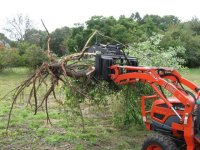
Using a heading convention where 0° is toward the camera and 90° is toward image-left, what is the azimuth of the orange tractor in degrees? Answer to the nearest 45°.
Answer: approximately 135°
